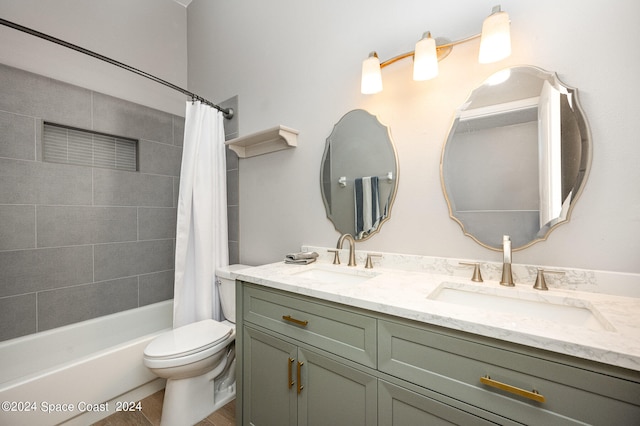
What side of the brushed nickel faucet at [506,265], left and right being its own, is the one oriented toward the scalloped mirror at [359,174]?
right

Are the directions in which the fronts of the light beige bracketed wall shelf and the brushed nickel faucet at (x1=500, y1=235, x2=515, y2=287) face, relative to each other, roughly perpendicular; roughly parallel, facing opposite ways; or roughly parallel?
roughly parallel

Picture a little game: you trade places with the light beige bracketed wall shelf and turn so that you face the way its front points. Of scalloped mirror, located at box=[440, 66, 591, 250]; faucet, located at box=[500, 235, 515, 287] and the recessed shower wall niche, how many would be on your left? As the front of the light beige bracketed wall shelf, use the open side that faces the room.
2

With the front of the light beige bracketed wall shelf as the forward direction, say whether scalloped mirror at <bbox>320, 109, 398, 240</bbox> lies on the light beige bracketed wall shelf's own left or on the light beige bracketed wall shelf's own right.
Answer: on the light beige bracketed wall shelf's own left

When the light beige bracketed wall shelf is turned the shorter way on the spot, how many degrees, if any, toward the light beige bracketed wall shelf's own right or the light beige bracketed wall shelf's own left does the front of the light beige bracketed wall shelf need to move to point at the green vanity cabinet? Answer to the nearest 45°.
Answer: approximately 45° to the light beige bracketed wall shelf's own left

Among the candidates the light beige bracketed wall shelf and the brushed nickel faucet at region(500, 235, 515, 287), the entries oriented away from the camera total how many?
0

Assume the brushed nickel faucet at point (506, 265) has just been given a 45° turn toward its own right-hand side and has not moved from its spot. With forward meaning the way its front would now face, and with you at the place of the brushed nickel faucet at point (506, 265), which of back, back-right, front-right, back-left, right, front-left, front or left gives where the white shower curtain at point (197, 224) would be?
front-right

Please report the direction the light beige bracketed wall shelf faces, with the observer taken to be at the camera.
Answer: facing the viewer and to the left of the viewer

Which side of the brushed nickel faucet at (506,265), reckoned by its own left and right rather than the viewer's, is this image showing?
front
